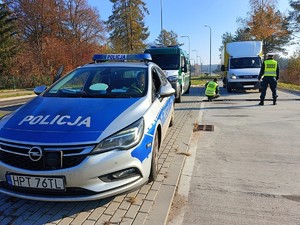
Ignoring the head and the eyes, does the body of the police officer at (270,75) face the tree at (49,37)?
no

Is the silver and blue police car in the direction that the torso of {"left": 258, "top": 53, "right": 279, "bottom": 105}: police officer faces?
no

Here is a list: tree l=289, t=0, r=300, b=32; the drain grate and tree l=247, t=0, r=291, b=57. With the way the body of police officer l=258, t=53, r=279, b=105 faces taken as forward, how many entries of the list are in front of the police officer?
2

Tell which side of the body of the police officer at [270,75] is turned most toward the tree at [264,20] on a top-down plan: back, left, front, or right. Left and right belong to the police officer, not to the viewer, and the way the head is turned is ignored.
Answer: front

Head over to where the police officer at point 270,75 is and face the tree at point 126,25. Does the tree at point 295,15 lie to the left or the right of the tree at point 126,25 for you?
right

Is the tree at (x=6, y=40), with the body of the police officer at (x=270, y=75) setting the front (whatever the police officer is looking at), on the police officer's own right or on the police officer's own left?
on the police officer's own left

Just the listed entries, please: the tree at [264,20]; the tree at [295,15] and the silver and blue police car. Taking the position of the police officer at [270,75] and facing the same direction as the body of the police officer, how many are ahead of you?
2

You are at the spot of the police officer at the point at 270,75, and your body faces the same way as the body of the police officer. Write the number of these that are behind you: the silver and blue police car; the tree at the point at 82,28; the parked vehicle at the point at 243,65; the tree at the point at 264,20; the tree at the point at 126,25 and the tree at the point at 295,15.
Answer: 1

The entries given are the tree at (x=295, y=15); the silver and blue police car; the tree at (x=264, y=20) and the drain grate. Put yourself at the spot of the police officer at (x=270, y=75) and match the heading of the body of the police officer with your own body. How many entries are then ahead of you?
2

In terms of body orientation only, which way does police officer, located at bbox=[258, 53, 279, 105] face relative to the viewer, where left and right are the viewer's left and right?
facing away from the viewer

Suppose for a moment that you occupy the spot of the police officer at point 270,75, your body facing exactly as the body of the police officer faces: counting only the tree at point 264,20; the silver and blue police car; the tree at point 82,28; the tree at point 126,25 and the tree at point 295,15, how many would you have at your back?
1

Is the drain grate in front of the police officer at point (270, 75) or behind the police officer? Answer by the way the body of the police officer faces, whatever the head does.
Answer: behind

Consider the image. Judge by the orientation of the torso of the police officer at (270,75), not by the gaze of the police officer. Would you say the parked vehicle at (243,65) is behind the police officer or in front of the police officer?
in front
